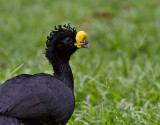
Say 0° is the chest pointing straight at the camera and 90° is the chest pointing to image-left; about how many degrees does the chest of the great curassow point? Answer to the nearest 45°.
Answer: approximately 270°
